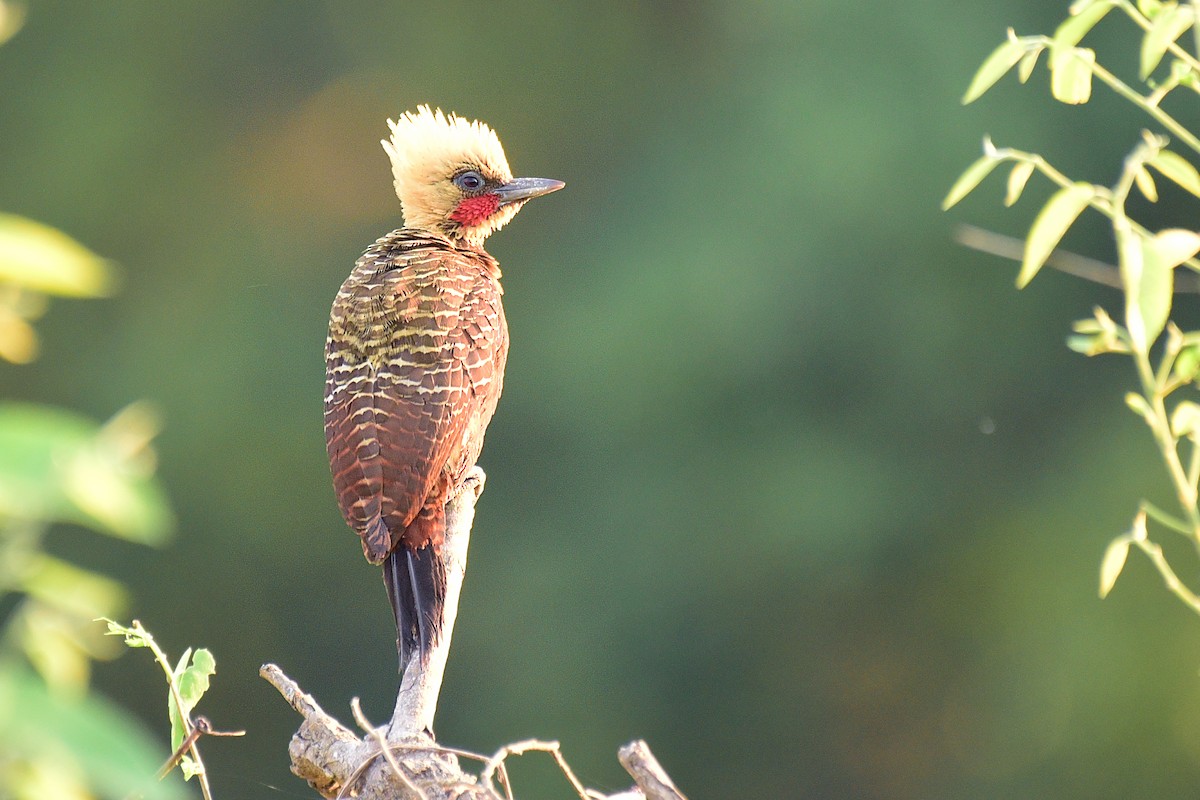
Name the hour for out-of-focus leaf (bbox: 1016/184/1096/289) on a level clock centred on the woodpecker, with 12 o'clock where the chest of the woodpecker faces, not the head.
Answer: The out-of-focus leaf is roughly at 2 o'clock from the woodpecker.

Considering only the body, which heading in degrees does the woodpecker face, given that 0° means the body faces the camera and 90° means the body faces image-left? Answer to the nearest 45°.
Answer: approximately 225°

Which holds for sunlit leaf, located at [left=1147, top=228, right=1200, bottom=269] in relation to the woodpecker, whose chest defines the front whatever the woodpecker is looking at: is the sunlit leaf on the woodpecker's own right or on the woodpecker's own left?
on the woodpecker's own right

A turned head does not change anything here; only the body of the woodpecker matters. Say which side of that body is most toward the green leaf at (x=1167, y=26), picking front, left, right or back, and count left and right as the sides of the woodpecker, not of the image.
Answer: right

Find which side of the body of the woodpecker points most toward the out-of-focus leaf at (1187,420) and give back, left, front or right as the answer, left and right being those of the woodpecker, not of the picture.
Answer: right

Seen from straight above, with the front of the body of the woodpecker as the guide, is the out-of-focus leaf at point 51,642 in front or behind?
behind

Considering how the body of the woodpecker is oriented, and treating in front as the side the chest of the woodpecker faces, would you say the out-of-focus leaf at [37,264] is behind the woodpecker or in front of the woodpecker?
behind
